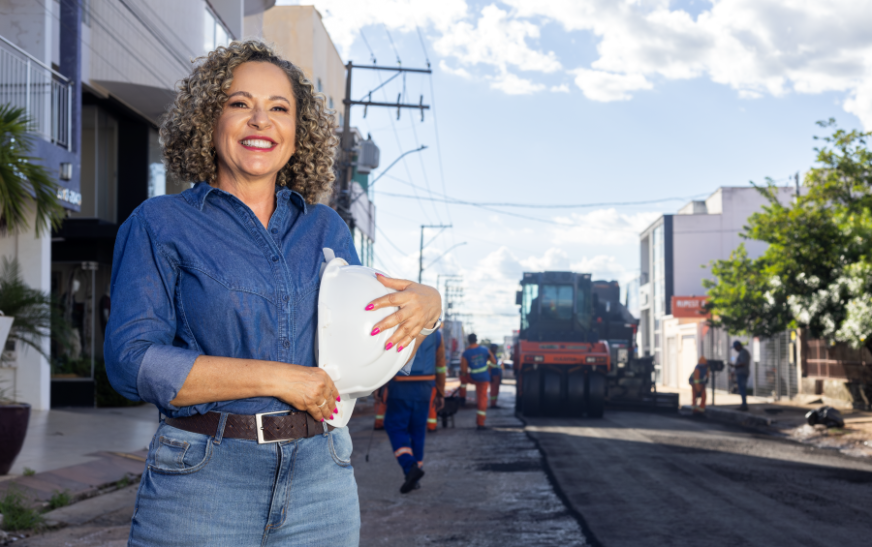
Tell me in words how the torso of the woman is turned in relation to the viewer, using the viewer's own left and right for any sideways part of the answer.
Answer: facing the viewer and to the right of the viewer

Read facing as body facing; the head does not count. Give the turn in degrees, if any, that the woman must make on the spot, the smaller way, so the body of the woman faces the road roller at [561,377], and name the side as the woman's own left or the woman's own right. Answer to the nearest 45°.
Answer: approximately 135° to the woman's own left

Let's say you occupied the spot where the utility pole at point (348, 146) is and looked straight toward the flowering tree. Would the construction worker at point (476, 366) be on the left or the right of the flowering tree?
right

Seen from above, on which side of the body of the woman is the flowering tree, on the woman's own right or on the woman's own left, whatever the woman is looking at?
on the woman's own left
